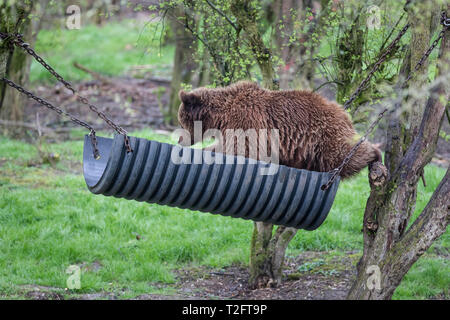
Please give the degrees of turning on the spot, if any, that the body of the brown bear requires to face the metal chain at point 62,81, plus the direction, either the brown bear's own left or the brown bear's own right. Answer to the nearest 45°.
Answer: approximately 45° to the brown bear's own left

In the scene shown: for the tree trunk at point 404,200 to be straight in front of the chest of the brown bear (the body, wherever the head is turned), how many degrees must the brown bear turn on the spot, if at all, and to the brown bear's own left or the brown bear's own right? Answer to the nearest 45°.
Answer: approximately 135° to the brown bear's own left

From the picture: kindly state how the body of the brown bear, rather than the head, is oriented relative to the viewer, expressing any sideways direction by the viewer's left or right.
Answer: facing to the left of the viewer
